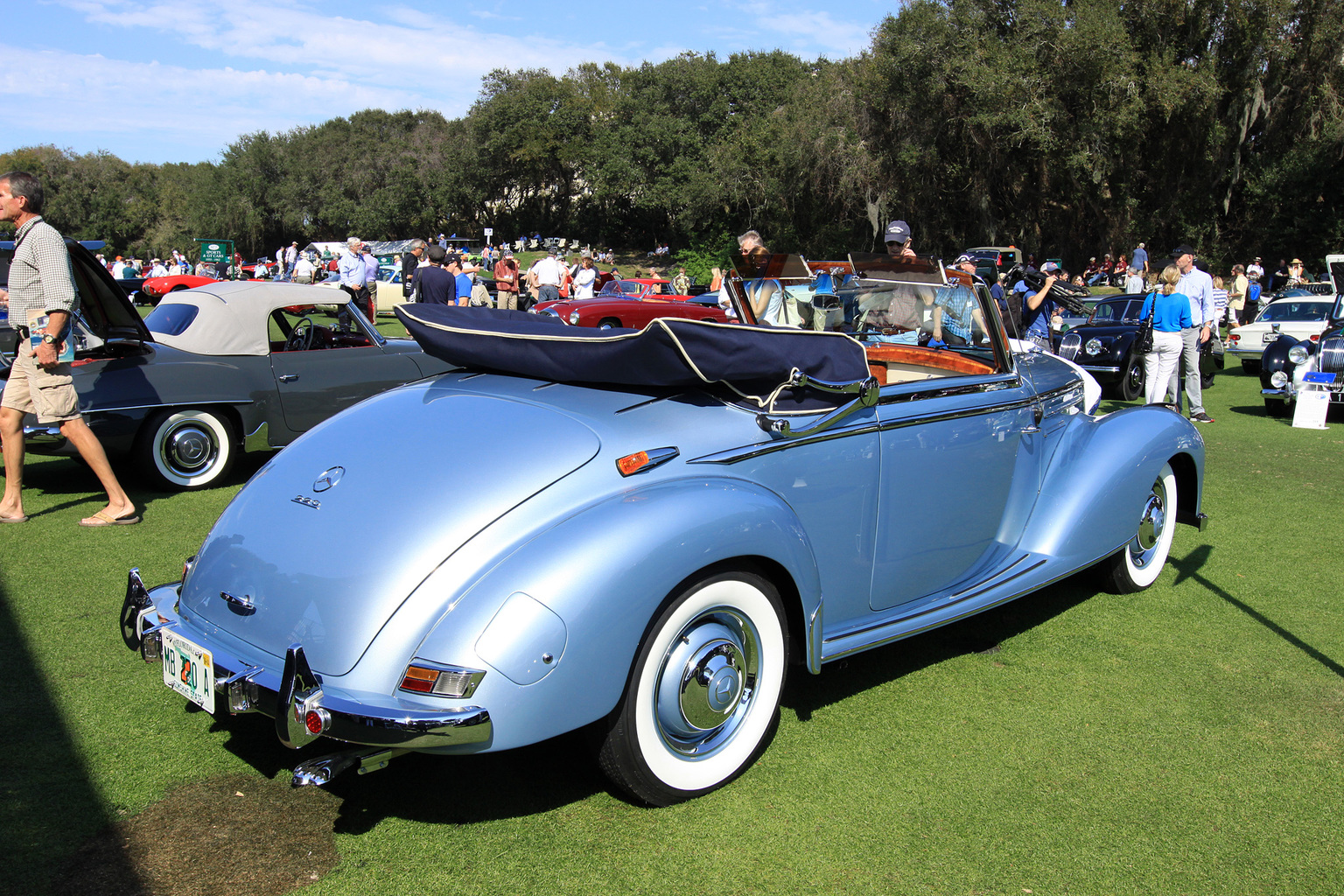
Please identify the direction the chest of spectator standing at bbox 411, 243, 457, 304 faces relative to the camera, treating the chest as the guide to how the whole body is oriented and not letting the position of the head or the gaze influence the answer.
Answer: away from the camera

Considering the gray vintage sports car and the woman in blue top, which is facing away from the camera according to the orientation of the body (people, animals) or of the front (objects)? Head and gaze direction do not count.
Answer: the woman in blue top

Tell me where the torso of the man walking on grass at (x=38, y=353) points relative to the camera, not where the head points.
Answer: to the viewer's left

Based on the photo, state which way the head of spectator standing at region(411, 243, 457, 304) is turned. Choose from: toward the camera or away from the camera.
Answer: away from the camera

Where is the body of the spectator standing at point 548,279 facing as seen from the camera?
away from the camera

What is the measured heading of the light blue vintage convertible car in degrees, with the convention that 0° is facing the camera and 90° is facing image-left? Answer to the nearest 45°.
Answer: approximately 225°

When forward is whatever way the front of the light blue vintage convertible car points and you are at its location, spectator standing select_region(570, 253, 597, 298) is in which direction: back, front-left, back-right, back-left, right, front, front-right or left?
front-left

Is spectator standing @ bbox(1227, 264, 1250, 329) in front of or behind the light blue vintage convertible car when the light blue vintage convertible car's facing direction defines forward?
in front

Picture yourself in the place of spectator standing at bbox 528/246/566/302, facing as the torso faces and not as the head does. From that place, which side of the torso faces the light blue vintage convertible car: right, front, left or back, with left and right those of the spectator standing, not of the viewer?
back

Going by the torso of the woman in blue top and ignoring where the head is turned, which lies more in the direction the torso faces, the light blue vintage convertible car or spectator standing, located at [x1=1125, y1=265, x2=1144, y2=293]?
the spectator standing

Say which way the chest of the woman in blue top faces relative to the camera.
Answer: away from the camera
